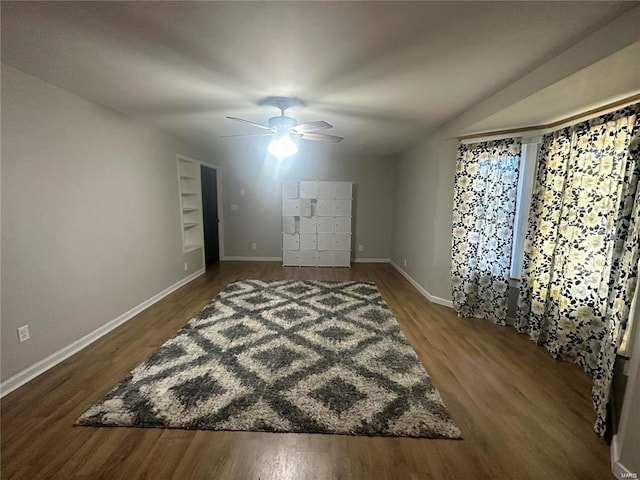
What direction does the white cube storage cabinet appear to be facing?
toward the camera

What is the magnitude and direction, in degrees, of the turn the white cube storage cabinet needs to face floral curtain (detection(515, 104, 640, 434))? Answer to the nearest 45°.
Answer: approximately 45° to its left

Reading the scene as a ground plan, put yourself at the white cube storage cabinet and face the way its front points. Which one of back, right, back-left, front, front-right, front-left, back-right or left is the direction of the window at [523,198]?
front-left

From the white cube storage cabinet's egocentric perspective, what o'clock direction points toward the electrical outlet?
The electrical outlet is roughly at 1 o'clock from the white cube storage cabinet.

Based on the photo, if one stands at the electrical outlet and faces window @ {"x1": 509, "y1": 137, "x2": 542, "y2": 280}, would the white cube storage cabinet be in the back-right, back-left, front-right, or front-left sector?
front-left

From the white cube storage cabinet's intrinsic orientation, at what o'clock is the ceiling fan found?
The ceiling fan is roughly at 12 o'clock from the white cube storage cabinet.

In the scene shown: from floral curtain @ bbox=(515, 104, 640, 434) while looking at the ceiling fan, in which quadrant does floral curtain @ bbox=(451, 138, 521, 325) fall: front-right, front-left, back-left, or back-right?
front-right

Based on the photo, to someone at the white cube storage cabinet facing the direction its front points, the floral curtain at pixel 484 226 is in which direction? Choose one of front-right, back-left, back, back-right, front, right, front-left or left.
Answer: front-left

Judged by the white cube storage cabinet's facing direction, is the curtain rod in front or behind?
in front

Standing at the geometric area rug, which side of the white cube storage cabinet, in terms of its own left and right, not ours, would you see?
front
